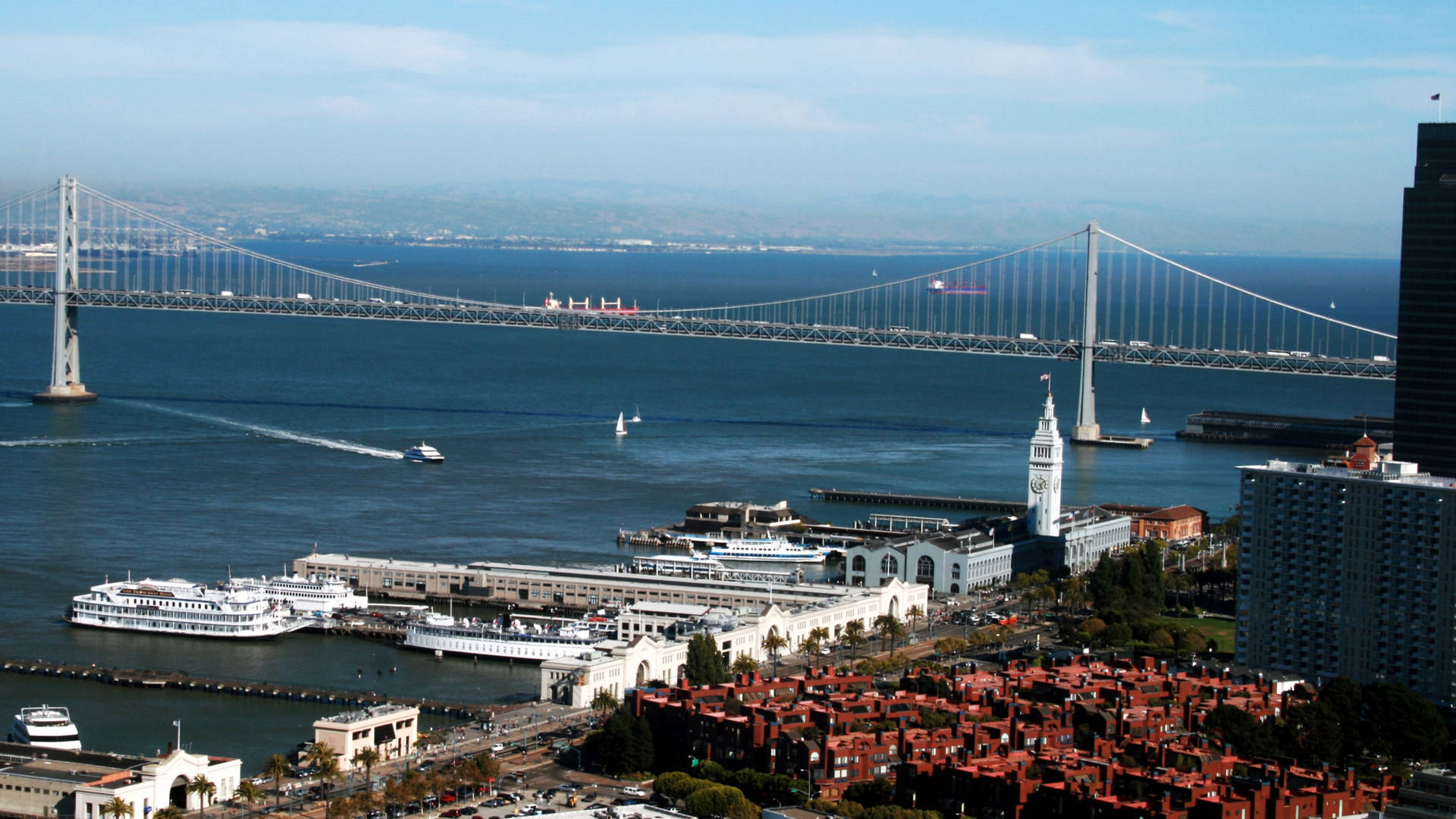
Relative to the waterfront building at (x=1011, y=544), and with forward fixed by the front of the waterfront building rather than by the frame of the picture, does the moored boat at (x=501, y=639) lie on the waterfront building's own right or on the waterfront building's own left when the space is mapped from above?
on the waterfront building's own right

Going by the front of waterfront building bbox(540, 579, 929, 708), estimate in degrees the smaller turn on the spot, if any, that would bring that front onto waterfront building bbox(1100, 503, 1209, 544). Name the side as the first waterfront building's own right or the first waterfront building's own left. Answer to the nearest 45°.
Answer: approximately 90° to the first waterfront building's own left

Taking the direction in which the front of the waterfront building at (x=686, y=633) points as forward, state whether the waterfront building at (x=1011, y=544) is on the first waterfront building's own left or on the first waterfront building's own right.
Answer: on the first waterfront building's own left

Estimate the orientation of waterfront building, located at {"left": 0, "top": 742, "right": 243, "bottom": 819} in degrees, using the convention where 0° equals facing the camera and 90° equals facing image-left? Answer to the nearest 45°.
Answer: approximately 315°

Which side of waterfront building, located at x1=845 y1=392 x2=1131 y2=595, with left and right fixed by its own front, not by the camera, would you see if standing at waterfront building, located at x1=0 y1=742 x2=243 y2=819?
right

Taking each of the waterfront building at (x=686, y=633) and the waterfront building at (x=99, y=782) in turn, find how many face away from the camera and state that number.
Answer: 0

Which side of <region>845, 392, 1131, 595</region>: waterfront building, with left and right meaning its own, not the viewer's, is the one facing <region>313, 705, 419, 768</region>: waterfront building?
right

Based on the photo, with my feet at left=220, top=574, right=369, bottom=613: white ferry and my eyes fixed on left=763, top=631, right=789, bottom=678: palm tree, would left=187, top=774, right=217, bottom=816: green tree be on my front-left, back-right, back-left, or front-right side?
front-right

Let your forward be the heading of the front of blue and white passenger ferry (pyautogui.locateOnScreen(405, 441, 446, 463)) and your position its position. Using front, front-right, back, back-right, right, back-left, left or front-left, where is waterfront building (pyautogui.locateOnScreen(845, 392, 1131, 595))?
front

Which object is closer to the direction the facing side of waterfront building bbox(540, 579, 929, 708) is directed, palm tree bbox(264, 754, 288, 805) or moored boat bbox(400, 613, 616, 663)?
the palm tree
